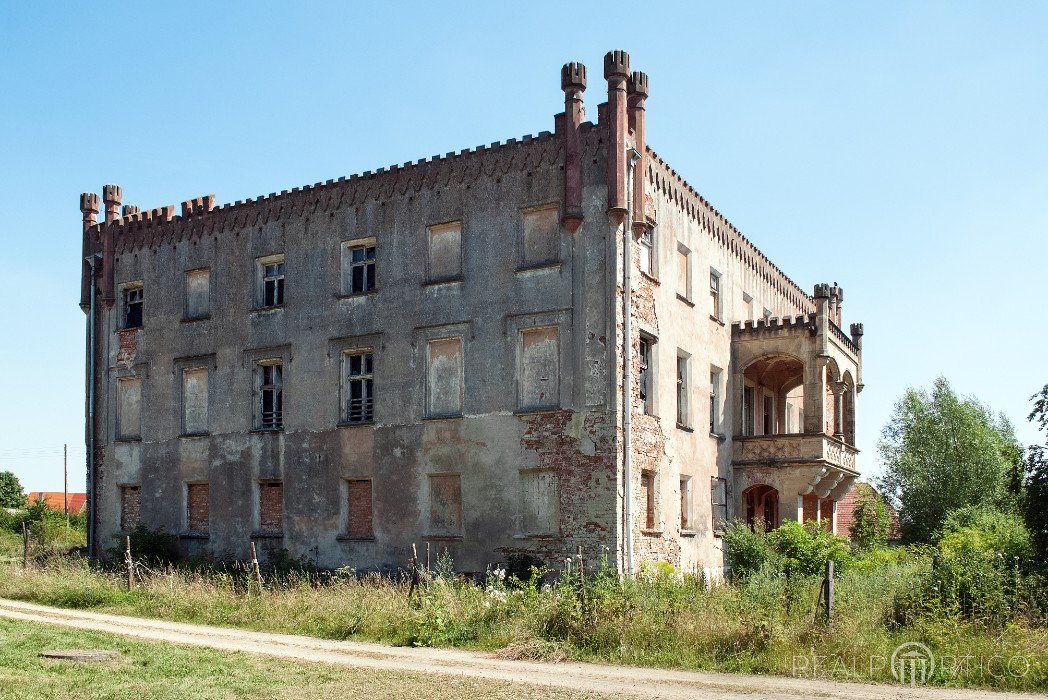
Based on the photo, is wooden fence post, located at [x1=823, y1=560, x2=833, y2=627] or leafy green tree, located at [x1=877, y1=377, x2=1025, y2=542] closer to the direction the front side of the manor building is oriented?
the wooden fence post

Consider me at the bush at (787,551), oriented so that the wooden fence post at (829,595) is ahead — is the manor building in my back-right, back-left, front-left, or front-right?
back-right

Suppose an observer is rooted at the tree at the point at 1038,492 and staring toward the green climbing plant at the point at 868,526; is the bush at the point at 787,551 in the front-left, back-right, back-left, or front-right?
front-left

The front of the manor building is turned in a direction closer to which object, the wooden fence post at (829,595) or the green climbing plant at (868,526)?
the wooden fence post

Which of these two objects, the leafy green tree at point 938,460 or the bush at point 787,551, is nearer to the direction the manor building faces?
the bush

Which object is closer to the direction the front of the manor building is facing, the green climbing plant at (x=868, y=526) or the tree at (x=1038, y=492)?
the tree
